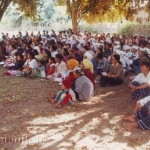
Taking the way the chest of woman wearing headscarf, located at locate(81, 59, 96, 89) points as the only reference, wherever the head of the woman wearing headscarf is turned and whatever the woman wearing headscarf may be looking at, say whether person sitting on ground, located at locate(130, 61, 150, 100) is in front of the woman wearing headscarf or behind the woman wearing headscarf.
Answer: behind

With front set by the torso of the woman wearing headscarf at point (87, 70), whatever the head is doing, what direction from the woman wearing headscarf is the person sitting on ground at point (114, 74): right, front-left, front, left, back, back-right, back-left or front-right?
back-right

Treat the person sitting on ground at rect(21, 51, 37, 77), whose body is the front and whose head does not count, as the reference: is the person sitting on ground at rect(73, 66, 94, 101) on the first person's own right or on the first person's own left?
on the first person's own left

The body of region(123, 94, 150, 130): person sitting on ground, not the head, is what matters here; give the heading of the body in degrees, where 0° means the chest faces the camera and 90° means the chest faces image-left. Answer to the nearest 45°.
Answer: approximately 90°

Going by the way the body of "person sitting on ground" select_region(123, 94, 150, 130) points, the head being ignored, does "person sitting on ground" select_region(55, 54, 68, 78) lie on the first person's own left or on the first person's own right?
on the first person's own right

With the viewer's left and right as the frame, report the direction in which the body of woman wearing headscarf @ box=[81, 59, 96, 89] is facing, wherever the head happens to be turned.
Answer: facing to the left of the viewer
